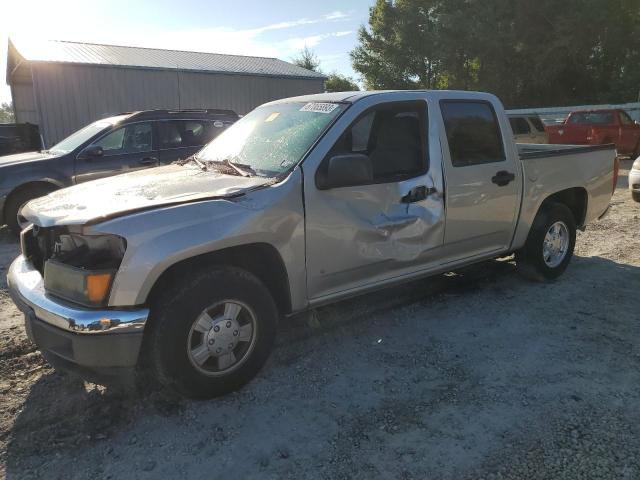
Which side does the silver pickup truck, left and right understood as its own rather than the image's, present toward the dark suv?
right

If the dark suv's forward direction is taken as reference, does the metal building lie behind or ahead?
behind

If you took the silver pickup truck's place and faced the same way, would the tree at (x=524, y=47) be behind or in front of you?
behind

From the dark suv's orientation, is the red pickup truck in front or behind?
behind

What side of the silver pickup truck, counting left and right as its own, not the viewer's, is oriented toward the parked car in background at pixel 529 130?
back

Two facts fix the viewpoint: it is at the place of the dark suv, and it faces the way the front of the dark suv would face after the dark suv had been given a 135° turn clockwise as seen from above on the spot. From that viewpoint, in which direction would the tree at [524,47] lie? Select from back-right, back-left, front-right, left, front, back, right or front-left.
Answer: front-right

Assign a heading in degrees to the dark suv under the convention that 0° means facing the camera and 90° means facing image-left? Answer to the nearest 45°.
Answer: approximately 45°

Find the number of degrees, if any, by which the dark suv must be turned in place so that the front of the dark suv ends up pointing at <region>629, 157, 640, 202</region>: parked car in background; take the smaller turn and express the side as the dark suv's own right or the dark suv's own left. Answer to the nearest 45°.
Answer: approximately 135° to the dark suv's own left

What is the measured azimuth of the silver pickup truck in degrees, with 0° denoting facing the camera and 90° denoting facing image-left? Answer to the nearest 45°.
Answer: approximately 45°

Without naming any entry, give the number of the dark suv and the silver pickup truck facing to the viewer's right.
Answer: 0
